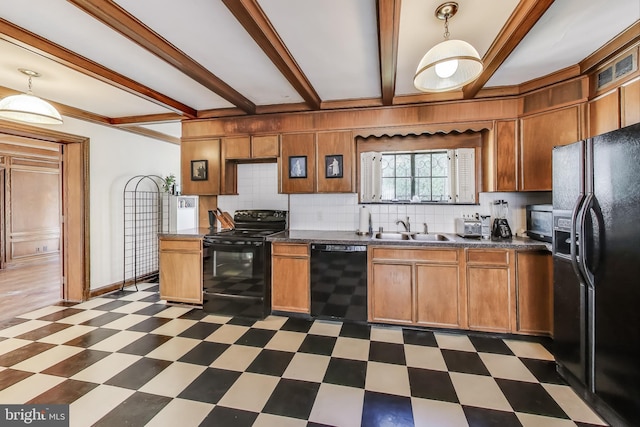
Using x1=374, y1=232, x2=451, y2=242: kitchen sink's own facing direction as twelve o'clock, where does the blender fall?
The blender is roughly at 9 o'clock from the kitchen sink.

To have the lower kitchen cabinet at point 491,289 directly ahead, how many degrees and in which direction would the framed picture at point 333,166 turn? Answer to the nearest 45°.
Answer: approximately 45° to its left

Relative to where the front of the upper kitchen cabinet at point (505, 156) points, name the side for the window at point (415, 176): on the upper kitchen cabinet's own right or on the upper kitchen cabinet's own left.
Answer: on the upper kitchen cabinet's own right

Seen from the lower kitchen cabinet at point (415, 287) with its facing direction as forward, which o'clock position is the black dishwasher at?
The black dishwasher is roughly at 3 o'clock from the lower kitchen cabinet.
